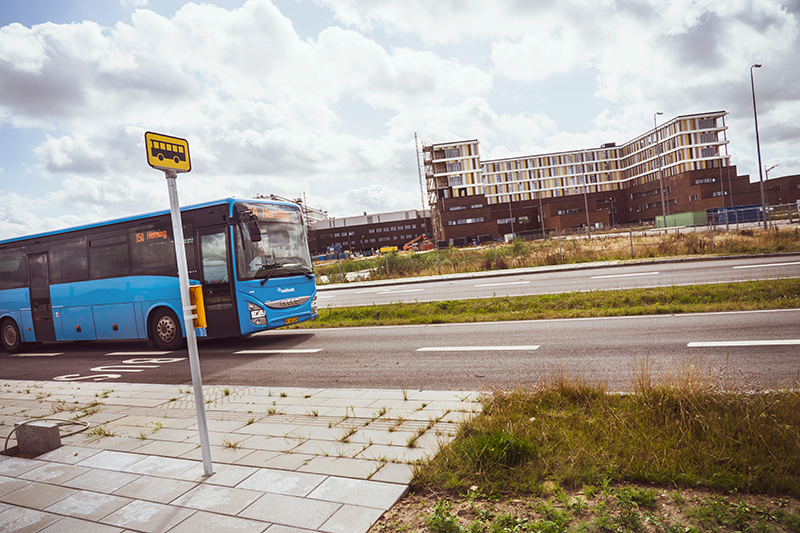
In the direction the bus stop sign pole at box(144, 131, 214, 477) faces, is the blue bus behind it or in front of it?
behind

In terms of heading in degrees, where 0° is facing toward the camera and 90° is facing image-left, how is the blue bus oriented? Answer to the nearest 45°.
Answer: approximately 315°

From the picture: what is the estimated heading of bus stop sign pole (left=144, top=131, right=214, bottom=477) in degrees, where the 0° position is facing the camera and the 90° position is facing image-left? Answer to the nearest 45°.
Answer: approximately 0°
